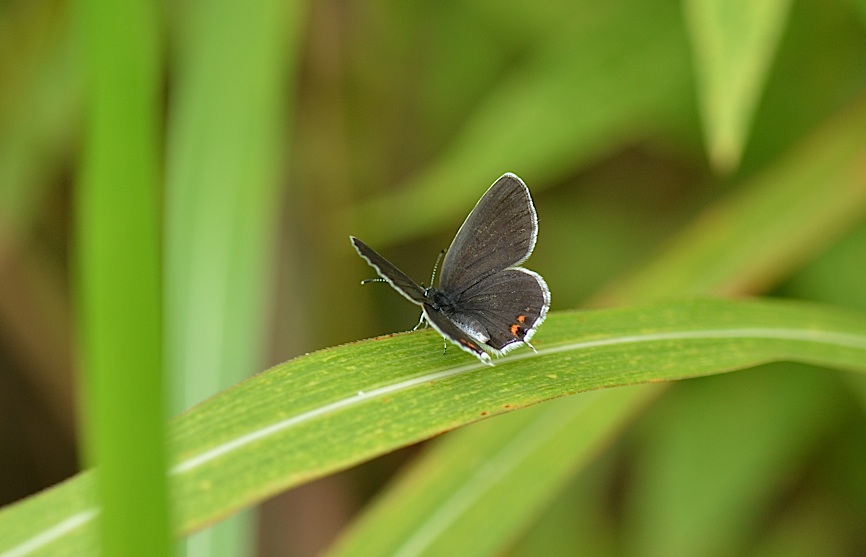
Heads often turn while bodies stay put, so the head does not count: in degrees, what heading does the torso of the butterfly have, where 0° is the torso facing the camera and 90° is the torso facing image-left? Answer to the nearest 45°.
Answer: approximately 135°

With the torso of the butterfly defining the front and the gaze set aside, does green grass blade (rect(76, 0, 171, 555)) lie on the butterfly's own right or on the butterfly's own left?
on the butterfly's own left
